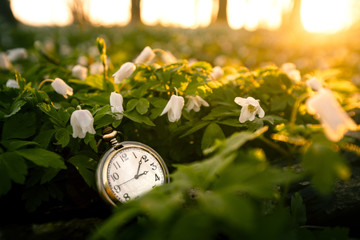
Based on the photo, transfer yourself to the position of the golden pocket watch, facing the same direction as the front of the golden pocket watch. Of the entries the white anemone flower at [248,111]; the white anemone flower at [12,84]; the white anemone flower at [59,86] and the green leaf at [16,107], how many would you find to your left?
1

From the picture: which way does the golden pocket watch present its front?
toward the camera

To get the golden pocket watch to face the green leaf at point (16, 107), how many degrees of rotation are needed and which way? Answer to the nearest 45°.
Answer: approximately 135° to its right

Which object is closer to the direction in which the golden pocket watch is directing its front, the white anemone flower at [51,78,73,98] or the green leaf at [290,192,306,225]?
the green leaf

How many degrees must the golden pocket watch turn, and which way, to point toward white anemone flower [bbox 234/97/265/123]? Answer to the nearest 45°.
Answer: approximately 90° to its left

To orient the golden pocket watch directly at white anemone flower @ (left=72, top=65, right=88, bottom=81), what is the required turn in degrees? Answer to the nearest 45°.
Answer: approximately 180°

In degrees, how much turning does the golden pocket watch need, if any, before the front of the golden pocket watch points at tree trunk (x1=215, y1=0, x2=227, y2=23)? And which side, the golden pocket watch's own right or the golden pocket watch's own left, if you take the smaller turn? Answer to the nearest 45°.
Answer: approximately 180°

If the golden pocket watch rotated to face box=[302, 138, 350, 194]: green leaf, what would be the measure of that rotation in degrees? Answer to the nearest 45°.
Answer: approximately 45° to its left

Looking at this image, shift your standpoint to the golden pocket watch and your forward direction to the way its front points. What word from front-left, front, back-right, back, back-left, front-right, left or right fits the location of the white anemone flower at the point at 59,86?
back-right
